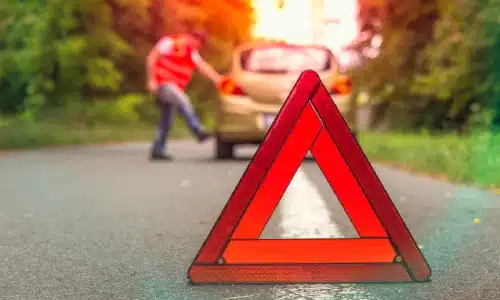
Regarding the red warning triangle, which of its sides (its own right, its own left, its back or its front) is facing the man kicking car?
back

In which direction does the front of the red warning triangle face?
toward the camera
